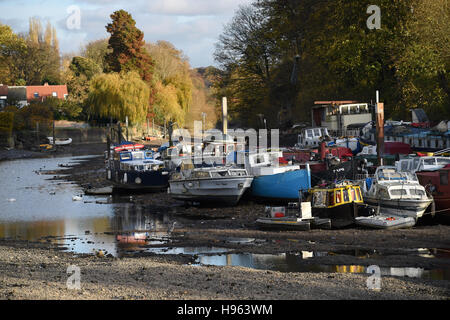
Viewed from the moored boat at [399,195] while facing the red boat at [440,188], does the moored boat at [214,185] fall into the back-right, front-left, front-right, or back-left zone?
back-left

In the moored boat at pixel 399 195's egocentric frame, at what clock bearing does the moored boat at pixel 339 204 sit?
the moored boat at pixel 339 204 is roughly at 4 o'clock from the moored boat at pixel 399 195.
